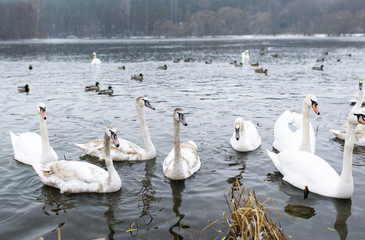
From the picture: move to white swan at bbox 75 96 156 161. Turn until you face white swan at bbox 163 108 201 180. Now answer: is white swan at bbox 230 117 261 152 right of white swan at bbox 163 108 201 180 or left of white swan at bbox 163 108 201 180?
left

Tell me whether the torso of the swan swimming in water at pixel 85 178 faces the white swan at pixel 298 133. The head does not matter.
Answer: yes

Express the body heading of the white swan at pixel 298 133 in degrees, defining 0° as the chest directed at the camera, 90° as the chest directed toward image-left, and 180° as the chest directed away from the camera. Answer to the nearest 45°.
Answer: approximately 315°

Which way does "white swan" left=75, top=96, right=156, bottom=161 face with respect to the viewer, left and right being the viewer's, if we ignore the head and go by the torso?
facing to the right of the viewer

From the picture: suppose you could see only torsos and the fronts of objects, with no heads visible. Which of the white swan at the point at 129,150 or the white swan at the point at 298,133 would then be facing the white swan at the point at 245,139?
the white swan at the point at 129,150

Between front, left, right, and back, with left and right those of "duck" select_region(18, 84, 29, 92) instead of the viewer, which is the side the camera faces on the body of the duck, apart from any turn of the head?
right

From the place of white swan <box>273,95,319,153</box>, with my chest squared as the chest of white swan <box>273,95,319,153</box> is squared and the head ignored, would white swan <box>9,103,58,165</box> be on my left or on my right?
on my right

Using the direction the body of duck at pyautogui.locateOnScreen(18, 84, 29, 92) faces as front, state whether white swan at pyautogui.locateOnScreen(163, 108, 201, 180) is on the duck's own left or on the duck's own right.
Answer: on the duck's own right

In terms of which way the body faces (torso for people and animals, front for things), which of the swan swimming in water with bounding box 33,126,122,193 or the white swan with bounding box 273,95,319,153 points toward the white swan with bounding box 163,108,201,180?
the swan swimming in water

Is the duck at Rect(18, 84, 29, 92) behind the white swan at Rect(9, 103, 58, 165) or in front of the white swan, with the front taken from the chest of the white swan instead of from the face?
behind

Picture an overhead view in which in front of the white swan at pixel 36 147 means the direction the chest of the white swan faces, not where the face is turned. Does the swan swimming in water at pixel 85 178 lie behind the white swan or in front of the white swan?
in front

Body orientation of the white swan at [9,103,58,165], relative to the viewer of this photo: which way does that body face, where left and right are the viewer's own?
facing the viewer and to the right of the viewer

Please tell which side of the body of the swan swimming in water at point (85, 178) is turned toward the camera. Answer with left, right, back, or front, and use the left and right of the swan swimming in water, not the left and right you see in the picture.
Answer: right
